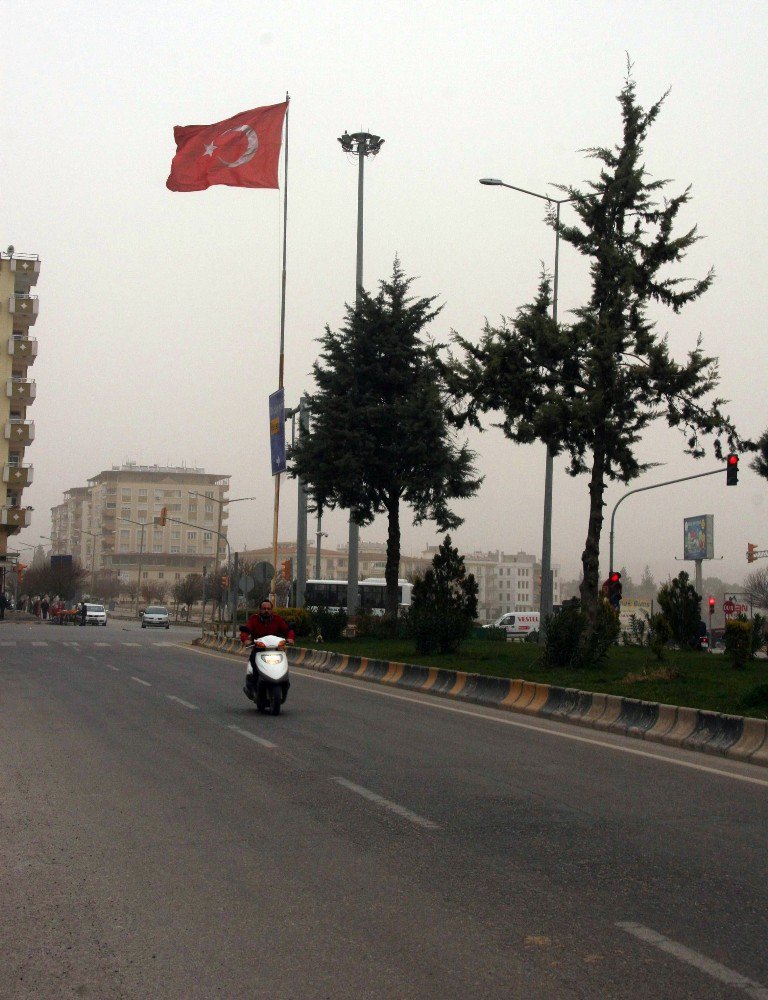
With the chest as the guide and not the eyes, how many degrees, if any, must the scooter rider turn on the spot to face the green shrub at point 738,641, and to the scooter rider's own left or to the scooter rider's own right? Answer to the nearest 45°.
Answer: approximately 135° to the scooter rider's own left

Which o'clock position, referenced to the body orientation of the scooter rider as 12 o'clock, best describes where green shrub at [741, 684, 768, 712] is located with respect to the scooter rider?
The green shrub is roughly at 10 o'clock from the scooter rider.

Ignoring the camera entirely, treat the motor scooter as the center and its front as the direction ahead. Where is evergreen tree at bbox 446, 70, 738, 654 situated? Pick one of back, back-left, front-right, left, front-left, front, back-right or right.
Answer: back-left

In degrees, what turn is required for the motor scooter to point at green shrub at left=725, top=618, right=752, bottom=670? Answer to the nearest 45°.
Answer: approximately 135° to its left

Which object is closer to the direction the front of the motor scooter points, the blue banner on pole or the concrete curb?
the concrete curb

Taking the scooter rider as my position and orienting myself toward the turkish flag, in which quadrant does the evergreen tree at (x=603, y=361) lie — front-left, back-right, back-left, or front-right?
front-right

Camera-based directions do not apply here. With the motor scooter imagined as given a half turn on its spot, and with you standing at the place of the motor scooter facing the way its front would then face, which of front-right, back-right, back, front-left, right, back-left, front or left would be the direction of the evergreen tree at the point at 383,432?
front

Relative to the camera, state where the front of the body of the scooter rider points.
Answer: toward the camera

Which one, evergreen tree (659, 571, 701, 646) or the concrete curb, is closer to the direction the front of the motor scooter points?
the concrete curb

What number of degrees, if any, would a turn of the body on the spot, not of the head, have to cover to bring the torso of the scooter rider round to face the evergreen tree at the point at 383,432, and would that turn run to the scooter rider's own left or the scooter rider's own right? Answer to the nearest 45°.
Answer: approximately 180°

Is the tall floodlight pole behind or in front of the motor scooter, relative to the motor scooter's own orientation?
behind

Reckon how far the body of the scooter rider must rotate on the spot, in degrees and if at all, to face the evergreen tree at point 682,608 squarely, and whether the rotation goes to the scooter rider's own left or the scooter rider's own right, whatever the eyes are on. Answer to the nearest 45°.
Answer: approximately 135° to the scooter rider's own left

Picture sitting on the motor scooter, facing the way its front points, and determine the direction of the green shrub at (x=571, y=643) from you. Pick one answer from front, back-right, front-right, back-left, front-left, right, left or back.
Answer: back-left

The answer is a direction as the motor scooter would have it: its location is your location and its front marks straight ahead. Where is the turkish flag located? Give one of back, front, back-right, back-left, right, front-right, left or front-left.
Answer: back
